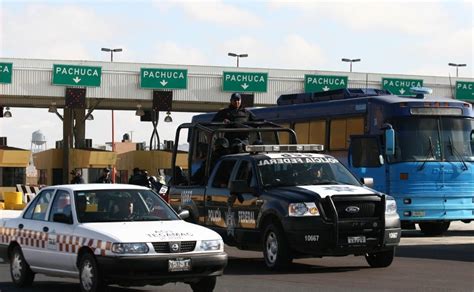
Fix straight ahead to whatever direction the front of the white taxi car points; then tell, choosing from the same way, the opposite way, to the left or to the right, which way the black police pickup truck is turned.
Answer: the same way

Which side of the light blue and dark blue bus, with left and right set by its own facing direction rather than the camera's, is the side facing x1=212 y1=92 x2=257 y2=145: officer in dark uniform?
right

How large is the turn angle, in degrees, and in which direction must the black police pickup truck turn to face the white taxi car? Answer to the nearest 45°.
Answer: approximately 90° to its right

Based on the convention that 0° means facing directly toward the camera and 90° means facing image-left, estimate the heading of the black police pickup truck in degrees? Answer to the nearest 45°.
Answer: approximately 315°

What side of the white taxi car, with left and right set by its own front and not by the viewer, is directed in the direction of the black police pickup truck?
left

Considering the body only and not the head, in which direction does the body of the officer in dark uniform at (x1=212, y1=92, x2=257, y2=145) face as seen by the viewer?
toward the camera

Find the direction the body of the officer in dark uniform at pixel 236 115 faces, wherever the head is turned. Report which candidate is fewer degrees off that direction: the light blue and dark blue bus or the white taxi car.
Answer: the white taxi car

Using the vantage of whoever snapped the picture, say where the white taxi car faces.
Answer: facing the viewer and to the right of the viewer

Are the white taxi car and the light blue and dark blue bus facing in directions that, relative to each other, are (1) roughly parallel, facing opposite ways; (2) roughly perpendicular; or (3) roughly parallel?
roughly parallel

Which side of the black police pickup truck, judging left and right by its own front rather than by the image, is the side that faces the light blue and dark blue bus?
left

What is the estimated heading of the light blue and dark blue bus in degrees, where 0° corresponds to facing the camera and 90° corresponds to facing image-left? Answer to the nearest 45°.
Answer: approximately 315°

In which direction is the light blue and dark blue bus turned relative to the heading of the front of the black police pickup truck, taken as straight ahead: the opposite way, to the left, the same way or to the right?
the same way
